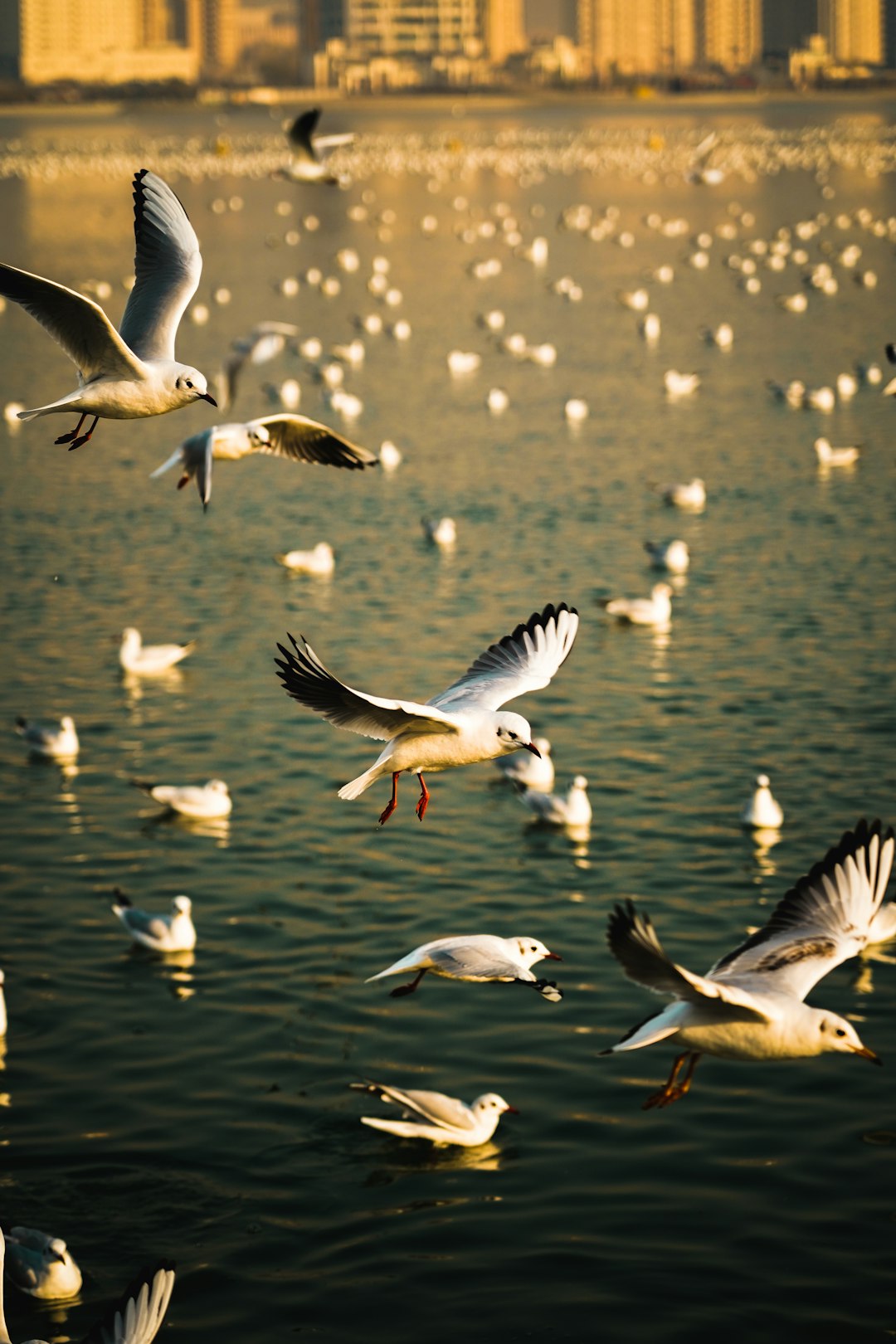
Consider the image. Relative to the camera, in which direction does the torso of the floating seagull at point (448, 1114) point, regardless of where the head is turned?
to the viewer's right

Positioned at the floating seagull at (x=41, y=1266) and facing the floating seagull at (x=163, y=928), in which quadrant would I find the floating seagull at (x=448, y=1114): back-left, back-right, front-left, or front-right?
front-right

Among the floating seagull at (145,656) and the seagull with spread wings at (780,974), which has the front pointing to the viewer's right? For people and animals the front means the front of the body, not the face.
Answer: the seagull with spread wings

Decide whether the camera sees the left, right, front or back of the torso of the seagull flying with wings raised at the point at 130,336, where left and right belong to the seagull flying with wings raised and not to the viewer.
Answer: right

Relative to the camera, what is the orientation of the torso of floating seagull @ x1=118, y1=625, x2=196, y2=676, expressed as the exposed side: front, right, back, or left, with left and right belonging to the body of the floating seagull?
left

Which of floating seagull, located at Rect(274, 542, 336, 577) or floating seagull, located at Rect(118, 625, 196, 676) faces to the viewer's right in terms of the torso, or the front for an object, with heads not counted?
floating seagull, located at Rect(274, 542, 336, 577)

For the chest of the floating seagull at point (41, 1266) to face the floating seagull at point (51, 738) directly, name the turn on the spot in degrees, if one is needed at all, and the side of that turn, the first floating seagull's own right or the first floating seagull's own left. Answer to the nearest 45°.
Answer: approximately 135° to the first floating seagull's own left

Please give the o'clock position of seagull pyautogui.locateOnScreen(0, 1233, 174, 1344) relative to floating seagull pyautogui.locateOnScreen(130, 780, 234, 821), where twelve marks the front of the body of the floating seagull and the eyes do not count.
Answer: The seagull is roughly at 3 o'clock from the floating seagull.

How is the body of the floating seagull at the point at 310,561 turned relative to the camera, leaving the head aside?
to the viewer's right

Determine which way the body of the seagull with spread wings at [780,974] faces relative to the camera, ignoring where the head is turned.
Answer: to the viewer's right

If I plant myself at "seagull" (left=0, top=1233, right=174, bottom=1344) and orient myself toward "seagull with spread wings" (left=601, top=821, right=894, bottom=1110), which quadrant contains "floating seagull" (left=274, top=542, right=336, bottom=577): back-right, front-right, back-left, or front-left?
front-left

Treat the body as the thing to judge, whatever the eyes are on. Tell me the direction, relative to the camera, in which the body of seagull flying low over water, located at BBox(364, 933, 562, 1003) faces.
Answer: to the viewer's right
